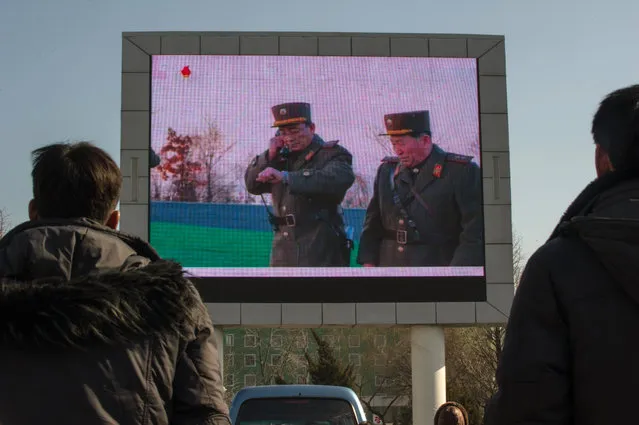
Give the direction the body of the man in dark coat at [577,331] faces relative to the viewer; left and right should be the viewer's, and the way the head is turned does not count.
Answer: facing away from the viewer

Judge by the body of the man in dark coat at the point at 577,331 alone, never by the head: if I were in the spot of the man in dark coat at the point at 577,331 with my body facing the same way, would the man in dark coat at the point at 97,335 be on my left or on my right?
on my left

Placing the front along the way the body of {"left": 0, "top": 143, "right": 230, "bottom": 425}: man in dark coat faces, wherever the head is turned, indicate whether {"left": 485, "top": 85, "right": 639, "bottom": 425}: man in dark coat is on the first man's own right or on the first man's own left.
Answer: on the first man's own right

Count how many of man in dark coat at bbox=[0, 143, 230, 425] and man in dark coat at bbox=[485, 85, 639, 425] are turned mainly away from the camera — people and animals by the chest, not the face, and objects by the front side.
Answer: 2

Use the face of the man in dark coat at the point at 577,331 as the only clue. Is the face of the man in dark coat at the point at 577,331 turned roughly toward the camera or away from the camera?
away from the camera

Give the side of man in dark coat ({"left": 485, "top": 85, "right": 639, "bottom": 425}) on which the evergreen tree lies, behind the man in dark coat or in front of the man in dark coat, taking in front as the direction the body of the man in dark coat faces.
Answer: in front

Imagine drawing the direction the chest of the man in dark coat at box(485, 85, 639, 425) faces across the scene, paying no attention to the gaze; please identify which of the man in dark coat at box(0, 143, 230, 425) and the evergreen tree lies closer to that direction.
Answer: the evergreen tree

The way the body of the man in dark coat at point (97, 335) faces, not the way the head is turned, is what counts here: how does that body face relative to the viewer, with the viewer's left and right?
facing away from the viewer

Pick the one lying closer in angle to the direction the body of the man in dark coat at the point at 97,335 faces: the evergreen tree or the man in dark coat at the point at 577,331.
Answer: the evergreen tree
